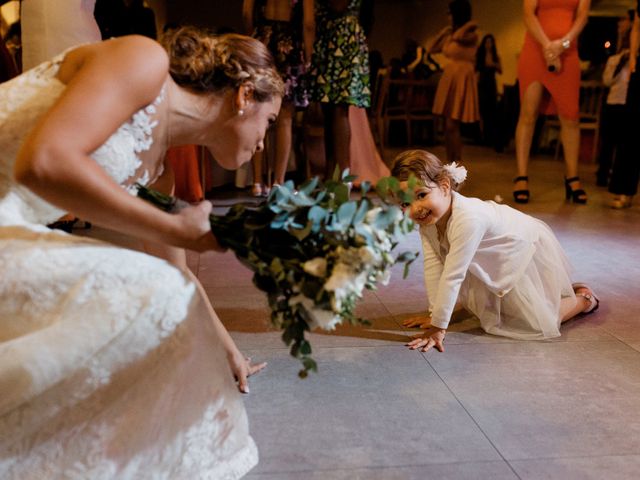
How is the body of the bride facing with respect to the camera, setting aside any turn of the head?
to the viewer's right

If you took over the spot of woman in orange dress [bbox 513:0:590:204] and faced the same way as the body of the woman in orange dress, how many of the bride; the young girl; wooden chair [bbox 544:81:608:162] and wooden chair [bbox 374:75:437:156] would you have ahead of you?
2

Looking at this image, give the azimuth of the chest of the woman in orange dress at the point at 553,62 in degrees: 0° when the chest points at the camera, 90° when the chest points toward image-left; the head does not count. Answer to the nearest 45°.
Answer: approximately 0°

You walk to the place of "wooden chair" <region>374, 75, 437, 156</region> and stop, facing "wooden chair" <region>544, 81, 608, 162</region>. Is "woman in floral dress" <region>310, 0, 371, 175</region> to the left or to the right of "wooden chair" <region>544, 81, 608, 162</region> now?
right

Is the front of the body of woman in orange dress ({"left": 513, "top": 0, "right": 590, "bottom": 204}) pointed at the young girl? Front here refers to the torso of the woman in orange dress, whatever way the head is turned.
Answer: yes

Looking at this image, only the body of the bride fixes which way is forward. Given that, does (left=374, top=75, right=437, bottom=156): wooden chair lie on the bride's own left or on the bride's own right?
on the bride's own left

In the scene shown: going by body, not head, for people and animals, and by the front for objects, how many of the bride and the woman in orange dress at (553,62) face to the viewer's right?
1

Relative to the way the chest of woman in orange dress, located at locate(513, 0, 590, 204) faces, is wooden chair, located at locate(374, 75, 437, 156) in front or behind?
behind

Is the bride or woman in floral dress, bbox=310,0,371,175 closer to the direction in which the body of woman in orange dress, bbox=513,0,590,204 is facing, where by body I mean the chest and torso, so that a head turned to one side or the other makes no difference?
the bride
